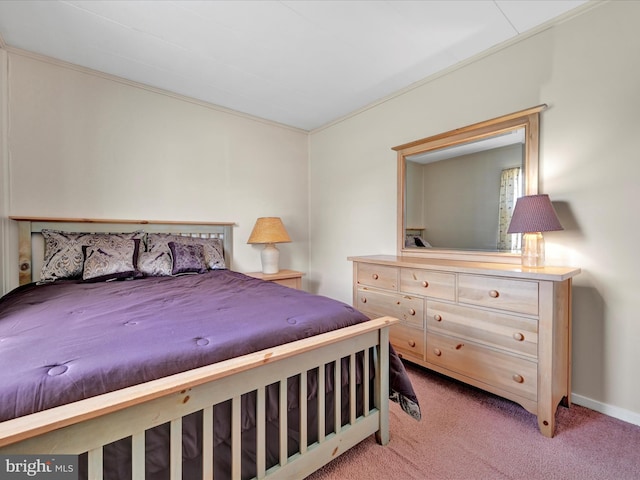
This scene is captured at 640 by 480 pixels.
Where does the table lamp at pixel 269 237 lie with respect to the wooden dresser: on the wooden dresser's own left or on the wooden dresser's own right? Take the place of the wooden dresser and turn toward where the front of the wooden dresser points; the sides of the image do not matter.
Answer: on the wooden dresser's own right

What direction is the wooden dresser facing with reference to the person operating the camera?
facing the viewer and to the left of the viewer

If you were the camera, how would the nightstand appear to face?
facing the viewer and to the right of the viewer

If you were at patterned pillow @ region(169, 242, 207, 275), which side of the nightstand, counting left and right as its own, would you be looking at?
right

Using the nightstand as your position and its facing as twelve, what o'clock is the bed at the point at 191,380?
The bed is roughly at 2 o'clock from the nightstand.

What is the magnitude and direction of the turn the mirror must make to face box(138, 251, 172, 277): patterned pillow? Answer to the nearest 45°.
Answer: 0° — it already faces it

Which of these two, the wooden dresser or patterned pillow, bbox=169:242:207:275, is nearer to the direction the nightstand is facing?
the wooden dresser

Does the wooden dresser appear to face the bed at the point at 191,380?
yes

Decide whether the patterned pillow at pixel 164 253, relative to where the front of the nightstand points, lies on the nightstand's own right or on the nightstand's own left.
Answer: on the nightstand's own right
